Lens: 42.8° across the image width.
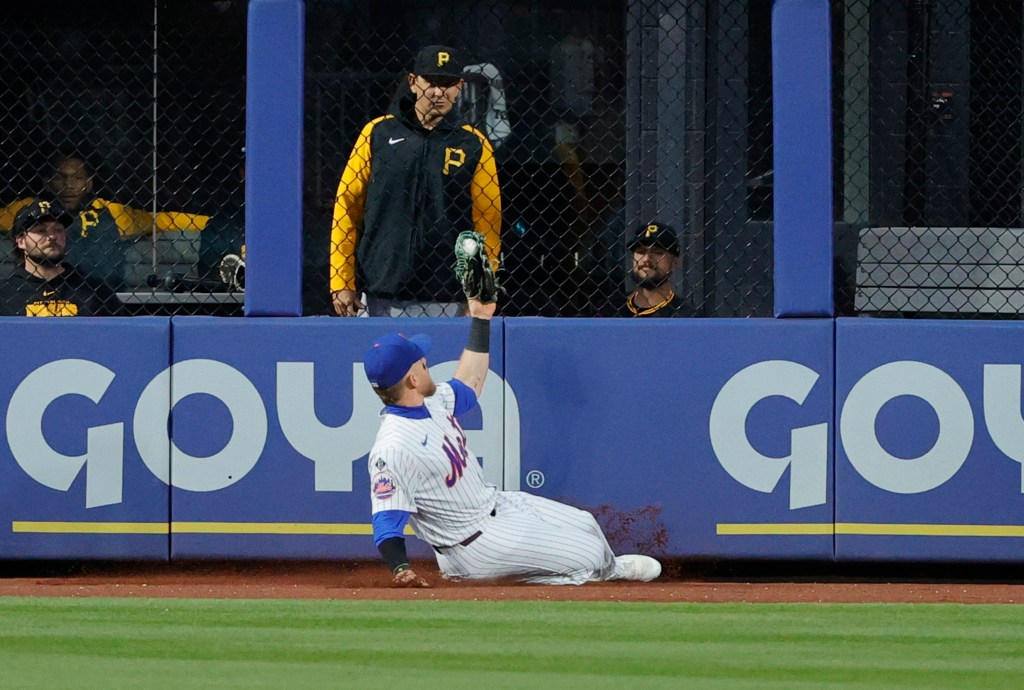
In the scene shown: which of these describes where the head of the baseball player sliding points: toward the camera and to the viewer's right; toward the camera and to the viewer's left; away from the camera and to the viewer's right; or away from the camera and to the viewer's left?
away from the camera and to the viewer's right

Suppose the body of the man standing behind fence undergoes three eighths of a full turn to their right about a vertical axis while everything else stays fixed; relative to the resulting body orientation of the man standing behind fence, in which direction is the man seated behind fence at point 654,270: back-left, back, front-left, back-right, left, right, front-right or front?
back-right

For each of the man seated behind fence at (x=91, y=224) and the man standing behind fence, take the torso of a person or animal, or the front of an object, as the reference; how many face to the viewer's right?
0

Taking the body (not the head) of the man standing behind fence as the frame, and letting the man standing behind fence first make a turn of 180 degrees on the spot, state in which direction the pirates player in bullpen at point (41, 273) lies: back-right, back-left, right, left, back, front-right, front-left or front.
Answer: left

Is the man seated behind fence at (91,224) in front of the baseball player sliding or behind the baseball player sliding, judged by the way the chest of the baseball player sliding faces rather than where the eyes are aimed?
behind

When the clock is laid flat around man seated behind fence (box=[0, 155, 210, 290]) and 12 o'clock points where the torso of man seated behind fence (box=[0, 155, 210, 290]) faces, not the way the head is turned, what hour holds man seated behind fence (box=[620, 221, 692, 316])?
man seated behind fence (box=[620, 221, 692, 316]) is roughly at 10 o'clock from man seated behind fence (box=[0, 155, 210, 290]).

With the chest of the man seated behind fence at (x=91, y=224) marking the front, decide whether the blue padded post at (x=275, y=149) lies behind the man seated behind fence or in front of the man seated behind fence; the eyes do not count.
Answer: in front

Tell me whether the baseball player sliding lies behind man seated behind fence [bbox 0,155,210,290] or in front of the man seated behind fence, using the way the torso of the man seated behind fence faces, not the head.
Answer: in front

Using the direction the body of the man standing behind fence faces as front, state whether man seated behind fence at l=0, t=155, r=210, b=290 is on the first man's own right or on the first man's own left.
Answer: on the first man's own right
